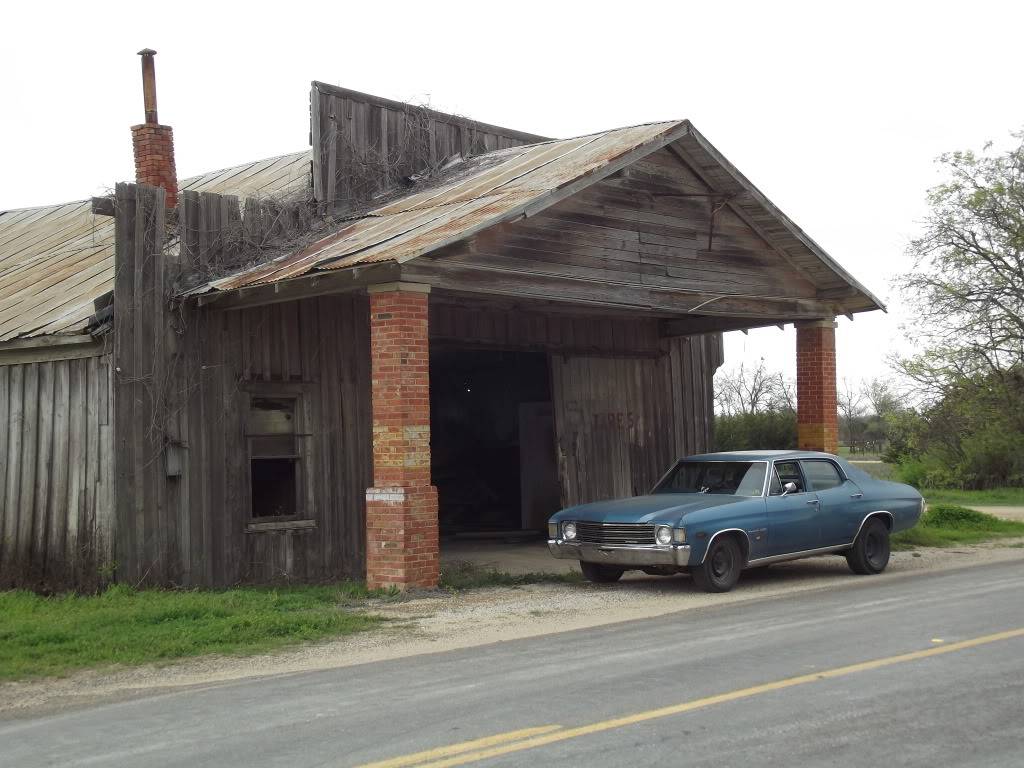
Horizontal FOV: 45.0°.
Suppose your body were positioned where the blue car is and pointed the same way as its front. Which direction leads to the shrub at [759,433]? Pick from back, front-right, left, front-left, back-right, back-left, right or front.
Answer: back-right

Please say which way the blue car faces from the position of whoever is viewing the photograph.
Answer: facing the viewer and to the left of the viewer

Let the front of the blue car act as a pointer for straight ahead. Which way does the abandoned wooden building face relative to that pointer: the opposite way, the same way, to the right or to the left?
to the left

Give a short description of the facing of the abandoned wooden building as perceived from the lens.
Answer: facing the viewer and to the right of the viewer

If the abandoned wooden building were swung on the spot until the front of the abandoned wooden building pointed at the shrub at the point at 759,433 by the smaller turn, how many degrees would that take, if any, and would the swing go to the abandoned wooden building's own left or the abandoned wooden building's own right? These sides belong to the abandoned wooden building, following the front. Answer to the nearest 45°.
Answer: approximately 90° to the abandoned wooden building's own left
